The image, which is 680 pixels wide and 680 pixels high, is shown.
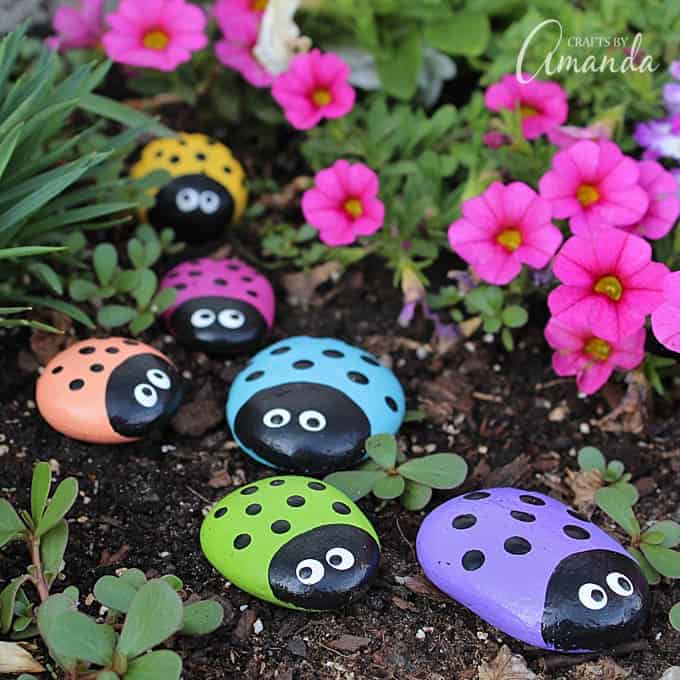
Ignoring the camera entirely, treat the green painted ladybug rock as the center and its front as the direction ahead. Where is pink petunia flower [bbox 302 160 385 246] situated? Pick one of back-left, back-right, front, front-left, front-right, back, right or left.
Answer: back-left

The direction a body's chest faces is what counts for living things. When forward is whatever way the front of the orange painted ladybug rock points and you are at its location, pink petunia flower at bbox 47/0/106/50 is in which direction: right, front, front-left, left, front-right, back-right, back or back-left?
back-left

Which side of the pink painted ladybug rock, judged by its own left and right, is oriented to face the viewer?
front

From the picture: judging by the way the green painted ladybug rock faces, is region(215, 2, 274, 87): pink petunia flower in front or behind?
behind

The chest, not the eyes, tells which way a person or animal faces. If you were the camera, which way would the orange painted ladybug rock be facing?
facing the viewer and to the right of the viewer

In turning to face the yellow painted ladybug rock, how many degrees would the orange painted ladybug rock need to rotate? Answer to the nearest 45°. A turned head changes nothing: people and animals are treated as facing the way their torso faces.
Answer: approximately 135° to its left

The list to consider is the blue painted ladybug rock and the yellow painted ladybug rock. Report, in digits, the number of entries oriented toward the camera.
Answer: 2

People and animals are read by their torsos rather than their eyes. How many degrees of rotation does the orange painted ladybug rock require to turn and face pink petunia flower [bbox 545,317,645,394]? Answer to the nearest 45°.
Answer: approximately 45° to its left

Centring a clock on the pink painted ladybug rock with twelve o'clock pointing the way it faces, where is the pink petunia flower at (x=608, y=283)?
The pink petunia flower is roughly at 10 o'clock from the pink painted ladybug rock.

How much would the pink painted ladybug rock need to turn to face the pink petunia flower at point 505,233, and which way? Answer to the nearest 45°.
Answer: approximately 90° to its left

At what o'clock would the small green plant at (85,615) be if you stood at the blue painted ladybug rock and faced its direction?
The small green plant is roughly at 1 o'clock from the blue painted ladybug rock.

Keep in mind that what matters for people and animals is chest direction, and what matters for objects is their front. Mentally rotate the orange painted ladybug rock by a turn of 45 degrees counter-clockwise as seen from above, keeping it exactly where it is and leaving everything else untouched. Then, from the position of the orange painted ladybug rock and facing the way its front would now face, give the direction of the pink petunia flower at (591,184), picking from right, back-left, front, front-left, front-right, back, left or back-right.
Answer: front
